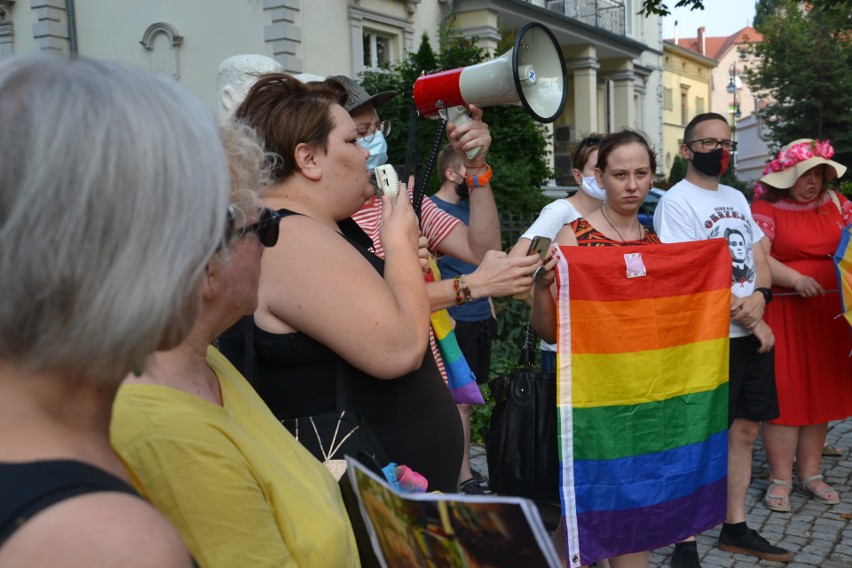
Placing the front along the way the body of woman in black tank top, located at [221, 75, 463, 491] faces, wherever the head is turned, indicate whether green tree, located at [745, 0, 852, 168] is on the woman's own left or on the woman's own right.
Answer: on the woman's own left

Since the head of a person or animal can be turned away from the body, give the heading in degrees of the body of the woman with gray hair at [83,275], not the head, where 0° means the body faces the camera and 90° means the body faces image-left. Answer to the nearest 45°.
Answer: approximately 225°

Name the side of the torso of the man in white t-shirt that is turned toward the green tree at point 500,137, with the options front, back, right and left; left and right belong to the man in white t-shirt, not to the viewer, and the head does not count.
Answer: back

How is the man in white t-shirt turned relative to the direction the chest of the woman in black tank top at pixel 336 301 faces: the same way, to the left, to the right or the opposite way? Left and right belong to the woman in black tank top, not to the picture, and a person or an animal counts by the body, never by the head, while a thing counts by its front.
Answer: to the right

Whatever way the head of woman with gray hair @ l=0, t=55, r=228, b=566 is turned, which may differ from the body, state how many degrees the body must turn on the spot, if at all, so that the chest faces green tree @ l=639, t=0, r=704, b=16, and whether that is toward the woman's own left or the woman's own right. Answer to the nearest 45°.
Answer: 0° — they already face it

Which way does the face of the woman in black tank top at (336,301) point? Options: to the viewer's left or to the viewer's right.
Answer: to the viewer's right

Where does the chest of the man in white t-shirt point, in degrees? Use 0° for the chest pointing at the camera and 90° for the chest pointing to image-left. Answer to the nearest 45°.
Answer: approximately 315°

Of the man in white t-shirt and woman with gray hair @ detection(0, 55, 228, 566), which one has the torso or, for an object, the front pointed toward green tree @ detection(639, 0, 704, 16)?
the woman with gray hair

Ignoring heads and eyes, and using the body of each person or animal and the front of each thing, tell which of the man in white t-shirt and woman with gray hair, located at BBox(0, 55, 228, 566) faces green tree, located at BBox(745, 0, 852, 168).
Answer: the woman with gray hair

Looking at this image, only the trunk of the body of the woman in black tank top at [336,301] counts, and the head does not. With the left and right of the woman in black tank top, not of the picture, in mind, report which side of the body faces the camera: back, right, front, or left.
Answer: right

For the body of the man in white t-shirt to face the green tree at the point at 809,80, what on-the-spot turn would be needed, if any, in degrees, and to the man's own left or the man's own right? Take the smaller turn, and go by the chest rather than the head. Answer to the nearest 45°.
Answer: approximately 135° to the man's own left
